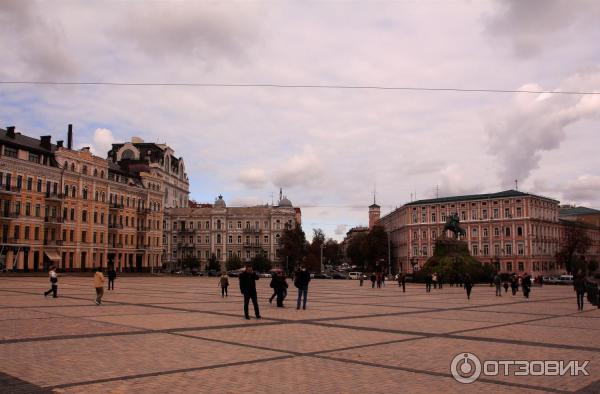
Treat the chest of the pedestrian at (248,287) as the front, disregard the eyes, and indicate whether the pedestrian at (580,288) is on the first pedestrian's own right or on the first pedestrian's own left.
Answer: on the first pedestrian's own left

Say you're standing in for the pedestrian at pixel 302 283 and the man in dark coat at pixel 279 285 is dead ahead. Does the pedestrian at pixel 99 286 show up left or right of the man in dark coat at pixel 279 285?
left

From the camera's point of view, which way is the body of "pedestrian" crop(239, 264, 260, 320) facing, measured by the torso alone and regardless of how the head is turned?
toward the camera

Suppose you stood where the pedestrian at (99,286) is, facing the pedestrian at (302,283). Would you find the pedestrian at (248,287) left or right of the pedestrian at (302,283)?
right

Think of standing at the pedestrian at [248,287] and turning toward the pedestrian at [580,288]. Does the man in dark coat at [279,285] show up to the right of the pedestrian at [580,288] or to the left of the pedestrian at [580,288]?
left

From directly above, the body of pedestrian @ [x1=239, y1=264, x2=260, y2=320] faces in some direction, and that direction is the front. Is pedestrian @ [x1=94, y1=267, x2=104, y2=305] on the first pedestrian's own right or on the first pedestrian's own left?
on the first pedestrian's own right
